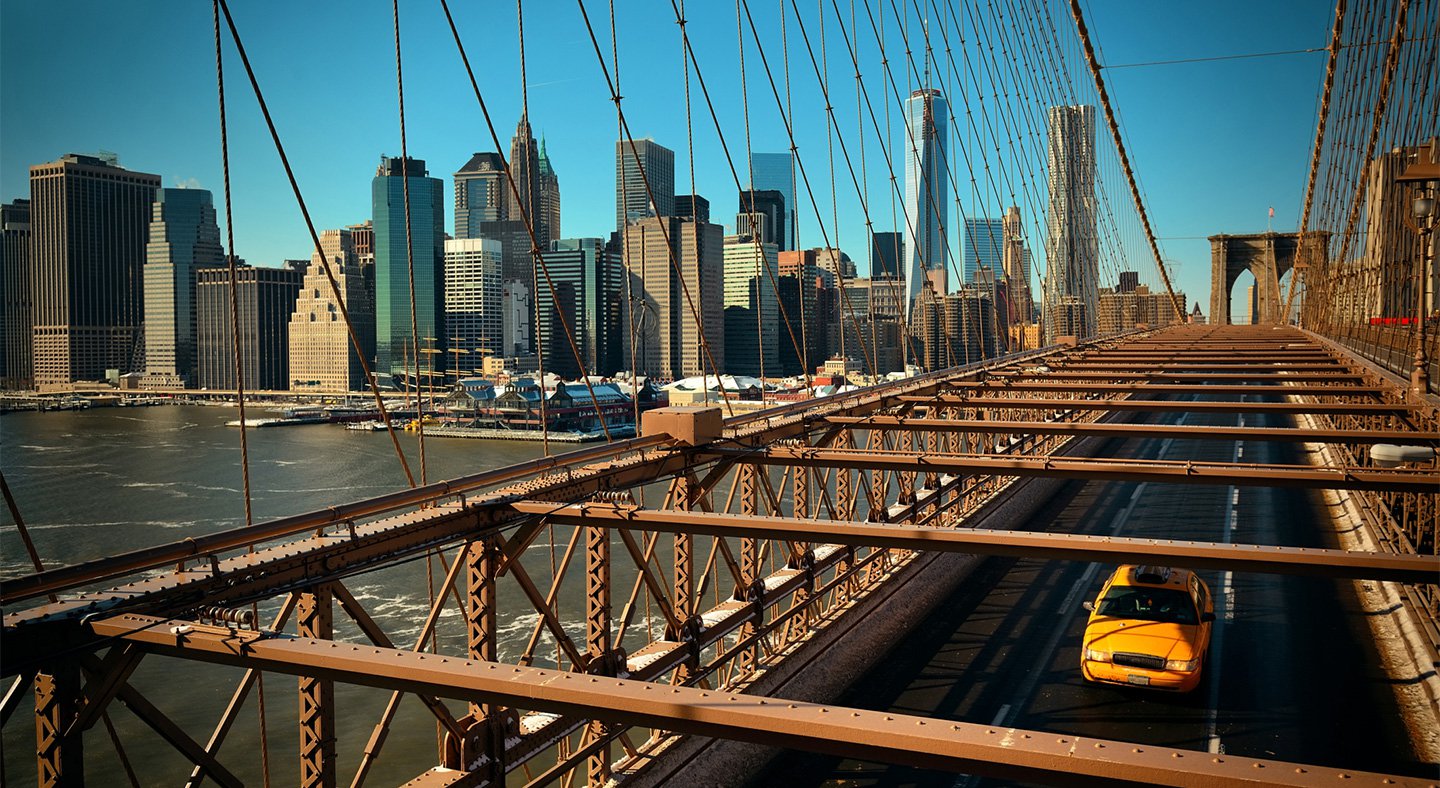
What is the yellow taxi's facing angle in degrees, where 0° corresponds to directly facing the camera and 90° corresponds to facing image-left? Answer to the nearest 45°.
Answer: approximately 0°
